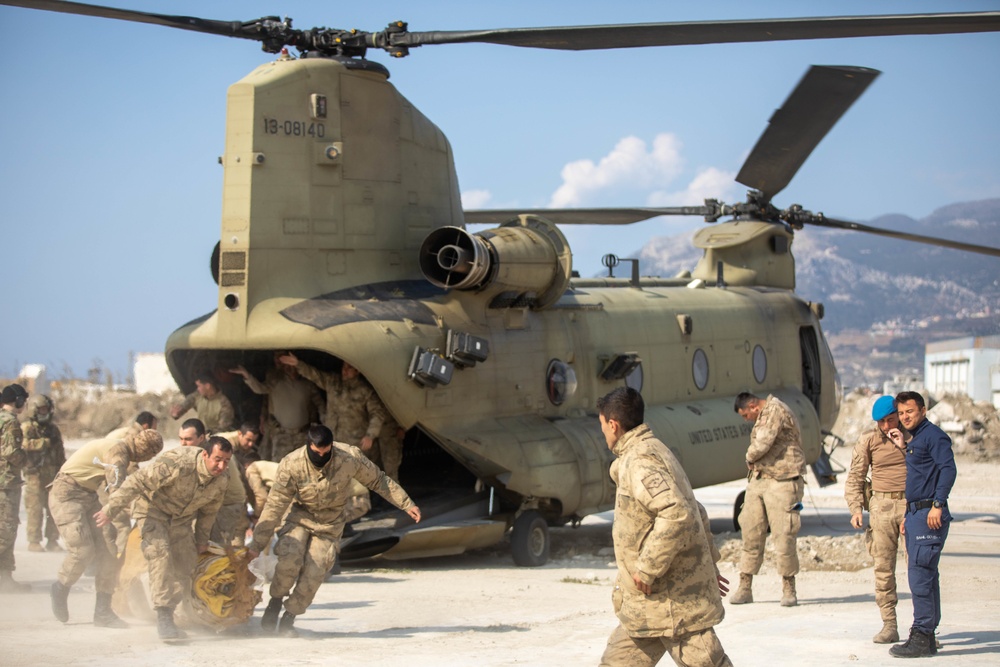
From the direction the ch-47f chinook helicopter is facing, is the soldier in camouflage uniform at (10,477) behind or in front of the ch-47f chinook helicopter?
behind

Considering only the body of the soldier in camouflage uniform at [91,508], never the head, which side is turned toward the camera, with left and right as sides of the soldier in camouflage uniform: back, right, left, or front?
right

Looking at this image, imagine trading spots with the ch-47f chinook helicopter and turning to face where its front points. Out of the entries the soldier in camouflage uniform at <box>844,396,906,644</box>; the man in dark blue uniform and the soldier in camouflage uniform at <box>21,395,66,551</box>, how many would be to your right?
2

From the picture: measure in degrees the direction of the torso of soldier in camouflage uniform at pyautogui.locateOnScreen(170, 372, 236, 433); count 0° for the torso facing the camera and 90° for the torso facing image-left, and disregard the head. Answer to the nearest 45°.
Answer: approximately 45°

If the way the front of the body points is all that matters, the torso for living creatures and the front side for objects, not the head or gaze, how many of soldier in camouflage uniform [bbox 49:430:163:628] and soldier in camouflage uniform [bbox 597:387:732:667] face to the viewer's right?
1

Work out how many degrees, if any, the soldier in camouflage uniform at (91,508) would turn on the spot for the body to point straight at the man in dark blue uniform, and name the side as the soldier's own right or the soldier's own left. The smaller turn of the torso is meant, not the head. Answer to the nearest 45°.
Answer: approximately 45° to the soldier's own right

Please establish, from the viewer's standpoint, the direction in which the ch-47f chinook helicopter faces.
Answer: facing away from the viewer and to the right of the viewer

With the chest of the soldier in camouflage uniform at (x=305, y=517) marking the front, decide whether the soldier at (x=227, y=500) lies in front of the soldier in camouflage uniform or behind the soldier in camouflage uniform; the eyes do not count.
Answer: behind

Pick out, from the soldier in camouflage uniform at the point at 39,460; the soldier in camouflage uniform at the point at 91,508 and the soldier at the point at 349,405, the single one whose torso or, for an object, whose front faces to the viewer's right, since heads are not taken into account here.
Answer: the soldier in camouflage uniform at the point at 91,508

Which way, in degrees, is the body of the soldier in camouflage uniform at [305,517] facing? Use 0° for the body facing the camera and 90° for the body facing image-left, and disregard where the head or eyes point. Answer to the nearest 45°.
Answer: approximately 0°

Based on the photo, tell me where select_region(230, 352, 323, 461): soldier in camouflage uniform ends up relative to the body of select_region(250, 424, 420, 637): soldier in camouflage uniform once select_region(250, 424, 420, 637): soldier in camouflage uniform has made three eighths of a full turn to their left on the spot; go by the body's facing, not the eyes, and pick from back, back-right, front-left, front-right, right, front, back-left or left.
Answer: front-left
